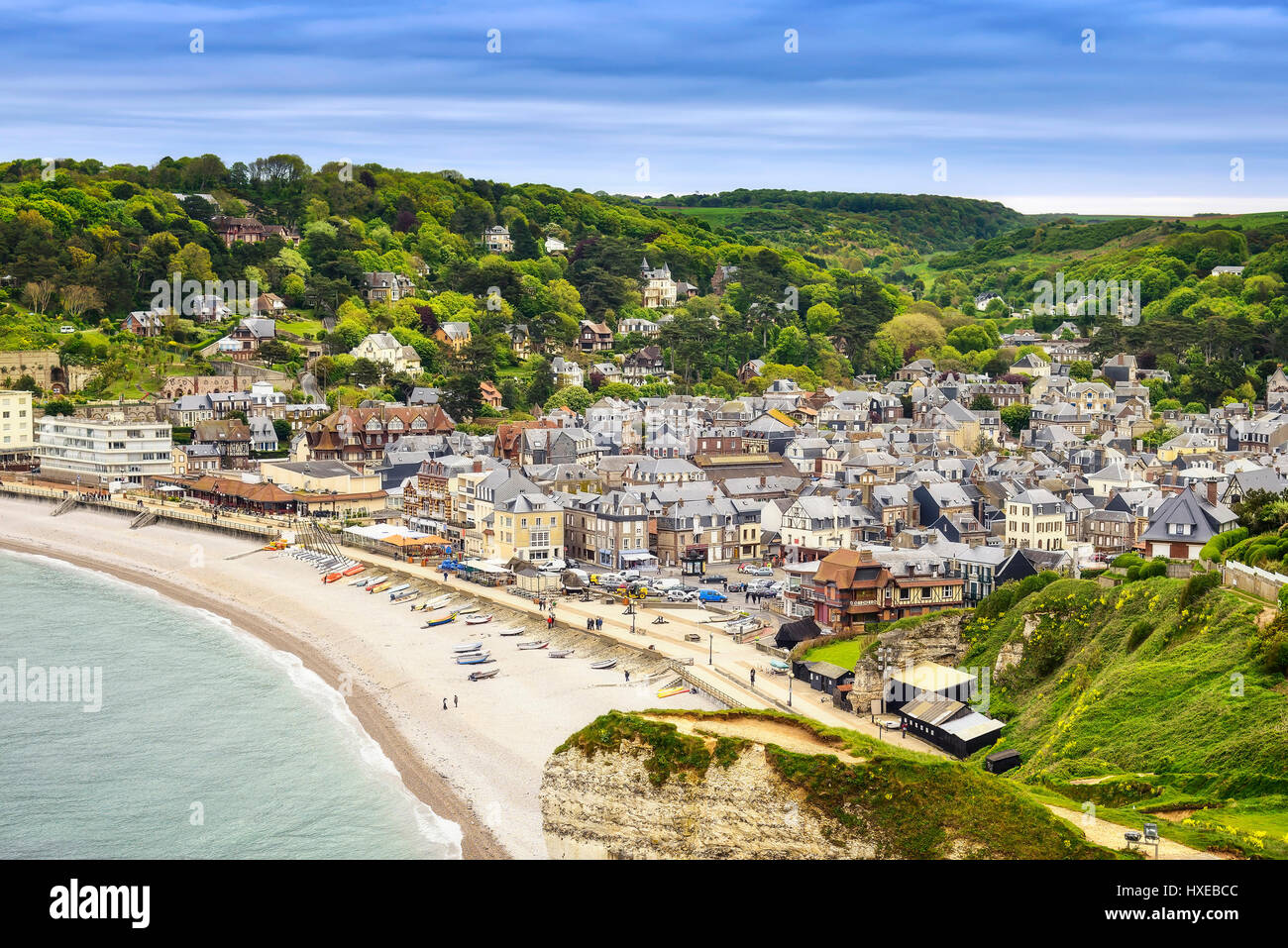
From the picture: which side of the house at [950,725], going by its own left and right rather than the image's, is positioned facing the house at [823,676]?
right

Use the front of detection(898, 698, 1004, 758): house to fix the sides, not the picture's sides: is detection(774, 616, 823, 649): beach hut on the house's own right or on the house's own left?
on the house's own right

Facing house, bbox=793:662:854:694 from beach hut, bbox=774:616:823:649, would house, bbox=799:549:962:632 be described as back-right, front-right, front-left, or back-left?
back-left

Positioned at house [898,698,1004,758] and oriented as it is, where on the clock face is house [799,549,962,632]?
house [799,549,962,632] is roughly at 4 o'clock from house [898,698,1004,758].

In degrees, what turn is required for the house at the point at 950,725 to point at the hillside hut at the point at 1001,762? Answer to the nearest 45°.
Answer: approximately 45° to its left

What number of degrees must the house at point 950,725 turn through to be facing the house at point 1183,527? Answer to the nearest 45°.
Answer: approximately 180°

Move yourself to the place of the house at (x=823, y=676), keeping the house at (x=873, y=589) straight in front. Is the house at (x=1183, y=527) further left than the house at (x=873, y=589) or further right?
right

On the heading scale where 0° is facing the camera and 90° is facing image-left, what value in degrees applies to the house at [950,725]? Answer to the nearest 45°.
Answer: approximately 45°
